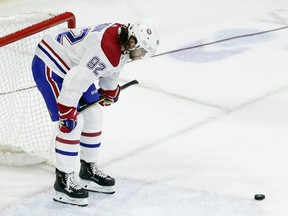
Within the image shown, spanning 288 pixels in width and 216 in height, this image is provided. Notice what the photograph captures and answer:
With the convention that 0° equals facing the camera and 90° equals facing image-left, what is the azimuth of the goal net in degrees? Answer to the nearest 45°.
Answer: approximately 315°

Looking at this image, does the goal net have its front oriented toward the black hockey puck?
yes

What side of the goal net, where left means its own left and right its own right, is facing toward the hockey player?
front
